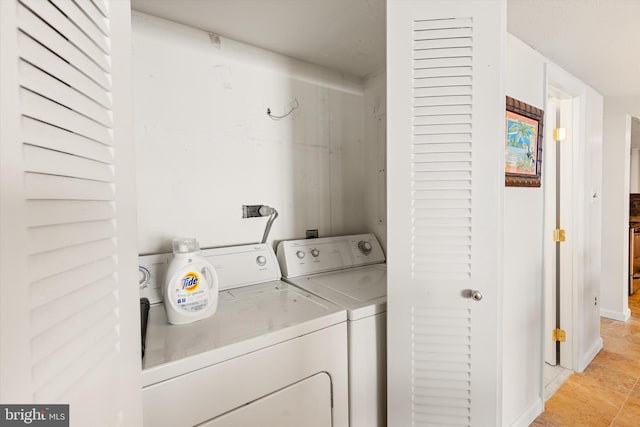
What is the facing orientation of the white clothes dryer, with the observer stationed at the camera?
facing the viewer and to the right of the viewer

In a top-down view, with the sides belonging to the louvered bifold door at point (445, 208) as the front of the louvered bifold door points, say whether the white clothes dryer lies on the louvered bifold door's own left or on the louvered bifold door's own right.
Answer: on the louvered bifold door's own right

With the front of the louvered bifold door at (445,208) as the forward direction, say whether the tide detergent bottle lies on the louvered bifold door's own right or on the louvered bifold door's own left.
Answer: on the louvered bifold door's own right

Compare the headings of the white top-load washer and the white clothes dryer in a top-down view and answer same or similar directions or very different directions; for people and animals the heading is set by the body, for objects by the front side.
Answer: same or similar directions

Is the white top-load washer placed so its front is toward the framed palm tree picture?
no

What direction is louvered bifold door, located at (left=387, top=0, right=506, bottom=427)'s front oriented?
toward the camera

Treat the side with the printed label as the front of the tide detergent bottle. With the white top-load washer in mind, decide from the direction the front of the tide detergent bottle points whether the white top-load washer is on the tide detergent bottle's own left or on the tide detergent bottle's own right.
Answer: on the tide detergent bottle's own left

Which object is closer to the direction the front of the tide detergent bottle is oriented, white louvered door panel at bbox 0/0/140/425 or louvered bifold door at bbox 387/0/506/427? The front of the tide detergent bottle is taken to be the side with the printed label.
the white louvered door panel

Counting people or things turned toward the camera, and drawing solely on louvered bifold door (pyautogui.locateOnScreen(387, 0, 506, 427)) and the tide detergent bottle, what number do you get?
2

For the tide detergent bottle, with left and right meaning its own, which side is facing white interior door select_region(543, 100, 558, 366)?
left

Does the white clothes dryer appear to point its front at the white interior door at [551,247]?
no

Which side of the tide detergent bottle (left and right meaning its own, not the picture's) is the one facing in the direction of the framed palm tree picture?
left

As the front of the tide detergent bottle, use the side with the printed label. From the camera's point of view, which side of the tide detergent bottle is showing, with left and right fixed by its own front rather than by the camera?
front
